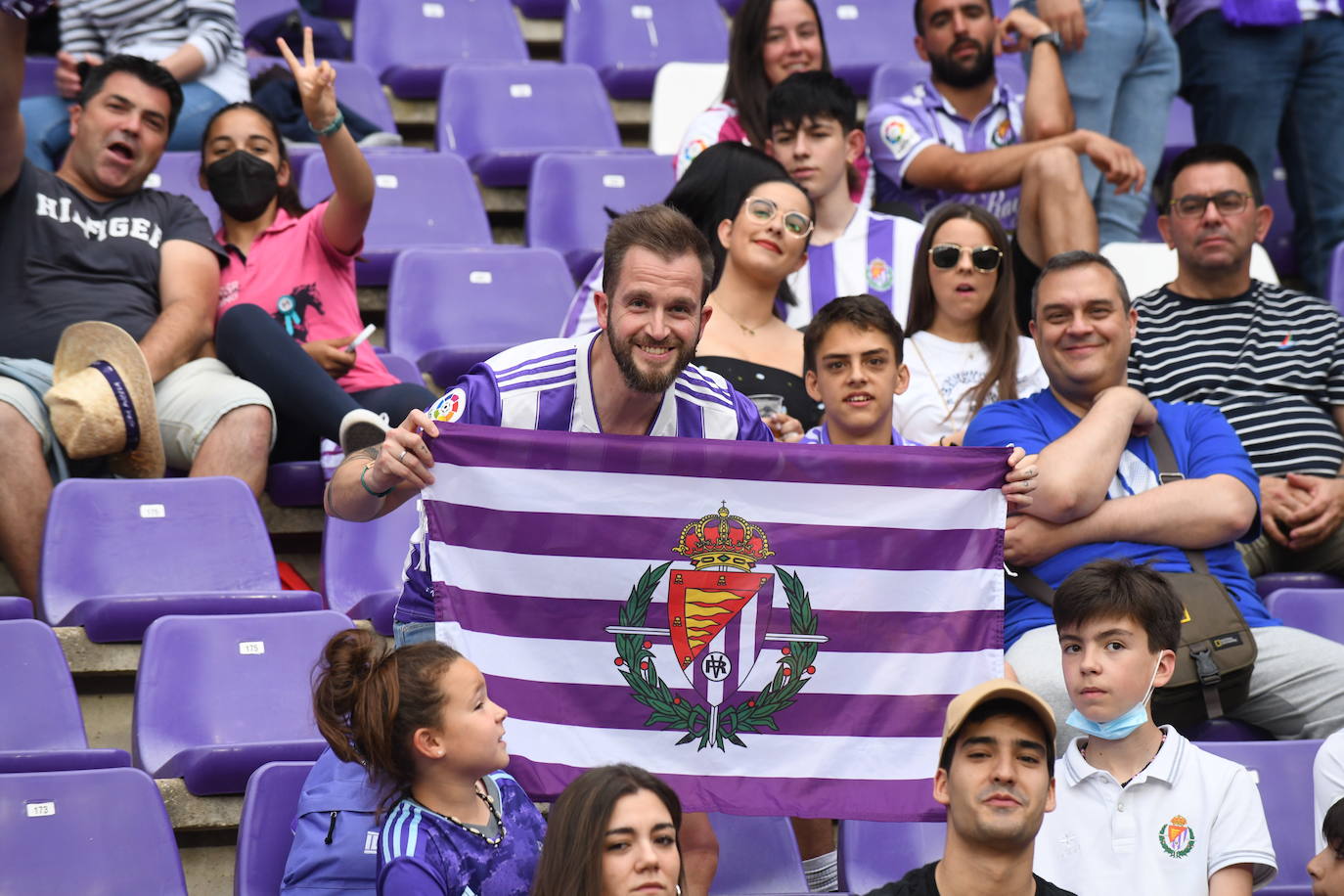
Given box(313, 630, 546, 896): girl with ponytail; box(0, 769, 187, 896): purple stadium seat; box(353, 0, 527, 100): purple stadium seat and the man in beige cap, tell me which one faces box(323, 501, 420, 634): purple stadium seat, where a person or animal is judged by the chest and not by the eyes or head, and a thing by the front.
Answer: box(353, 0, 527, 100): purple stadium seat

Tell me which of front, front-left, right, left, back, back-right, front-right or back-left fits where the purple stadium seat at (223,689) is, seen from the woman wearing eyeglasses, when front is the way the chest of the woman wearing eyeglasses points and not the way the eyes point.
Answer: front-right

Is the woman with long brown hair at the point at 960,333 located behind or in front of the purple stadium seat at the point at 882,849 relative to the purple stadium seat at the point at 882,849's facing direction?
behind

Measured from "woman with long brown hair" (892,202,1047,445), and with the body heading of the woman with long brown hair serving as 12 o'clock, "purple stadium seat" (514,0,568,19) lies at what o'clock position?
The purple stadium seat is roughly at 5 o'clock from the woman with long brown hair.

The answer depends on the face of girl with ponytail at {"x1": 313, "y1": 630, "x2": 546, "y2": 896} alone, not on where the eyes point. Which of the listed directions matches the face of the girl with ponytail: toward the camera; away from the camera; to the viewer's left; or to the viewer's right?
to the viewer's right

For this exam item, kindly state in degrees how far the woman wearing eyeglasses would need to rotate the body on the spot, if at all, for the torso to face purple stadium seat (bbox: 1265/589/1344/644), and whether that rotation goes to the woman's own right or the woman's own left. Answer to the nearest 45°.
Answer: approximately 90° to the woman's own left

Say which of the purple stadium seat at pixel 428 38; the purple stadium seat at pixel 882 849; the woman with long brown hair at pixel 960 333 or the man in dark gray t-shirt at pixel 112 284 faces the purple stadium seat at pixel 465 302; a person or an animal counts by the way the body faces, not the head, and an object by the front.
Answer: the purple stadium seat at pixel 428 38

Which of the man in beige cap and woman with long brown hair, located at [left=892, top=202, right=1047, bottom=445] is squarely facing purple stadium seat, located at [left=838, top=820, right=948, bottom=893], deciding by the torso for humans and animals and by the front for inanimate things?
the woman with long brown hair

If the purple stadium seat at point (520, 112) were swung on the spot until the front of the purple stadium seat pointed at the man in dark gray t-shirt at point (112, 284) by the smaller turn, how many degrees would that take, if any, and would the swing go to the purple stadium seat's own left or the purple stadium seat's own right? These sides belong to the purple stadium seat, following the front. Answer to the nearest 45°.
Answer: approximately 45° to the purple stadium seat's own right

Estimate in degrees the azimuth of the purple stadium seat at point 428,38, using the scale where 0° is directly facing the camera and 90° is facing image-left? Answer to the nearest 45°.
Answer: approximately 0°

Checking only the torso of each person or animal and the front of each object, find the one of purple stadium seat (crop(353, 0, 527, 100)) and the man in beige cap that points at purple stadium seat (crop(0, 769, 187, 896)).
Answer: purple stadium seat (crop(353, 0, 527, 100))

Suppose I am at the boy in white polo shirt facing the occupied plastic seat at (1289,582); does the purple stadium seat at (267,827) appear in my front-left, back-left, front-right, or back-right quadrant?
back-left

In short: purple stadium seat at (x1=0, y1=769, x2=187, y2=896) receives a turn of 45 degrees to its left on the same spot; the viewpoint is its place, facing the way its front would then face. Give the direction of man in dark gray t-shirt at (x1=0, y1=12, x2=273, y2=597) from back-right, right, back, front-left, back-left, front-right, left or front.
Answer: back-left

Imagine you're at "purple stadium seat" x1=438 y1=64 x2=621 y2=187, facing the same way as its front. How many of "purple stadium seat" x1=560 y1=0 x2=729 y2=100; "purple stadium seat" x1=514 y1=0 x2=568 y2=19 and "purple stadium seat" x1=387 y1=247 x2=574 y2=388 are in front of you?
1
